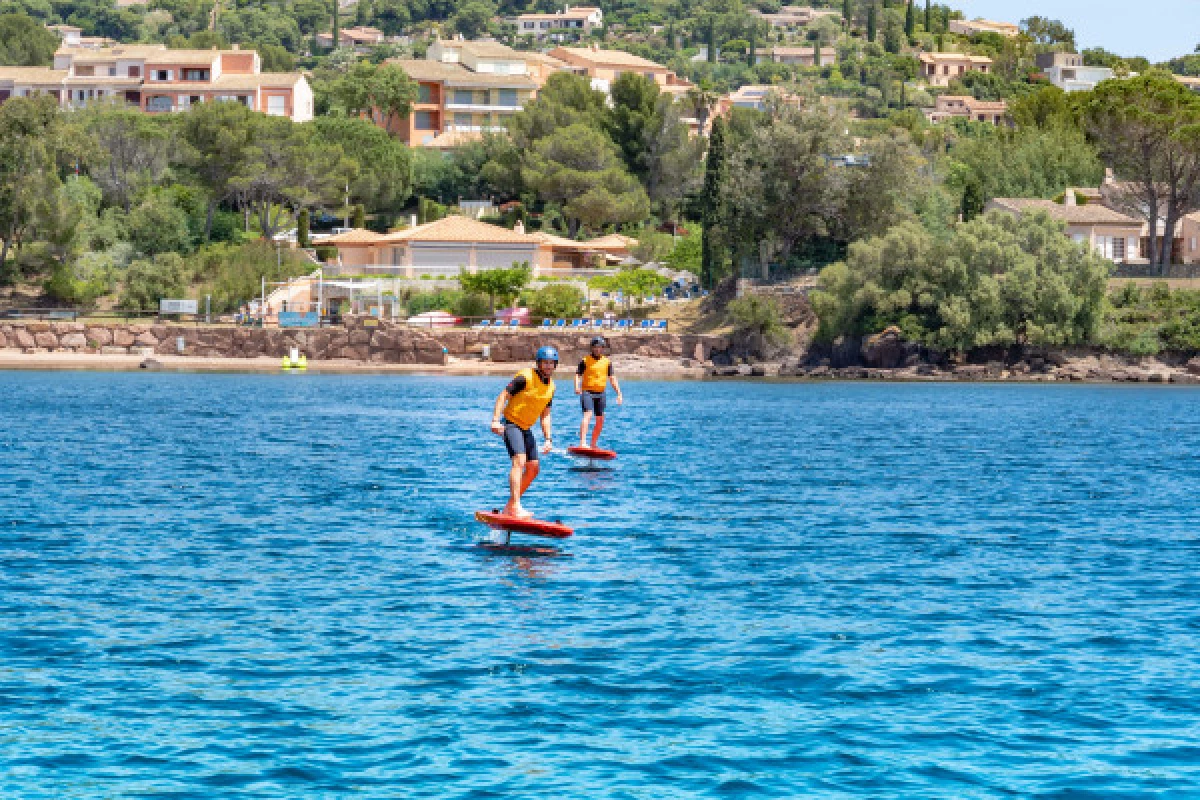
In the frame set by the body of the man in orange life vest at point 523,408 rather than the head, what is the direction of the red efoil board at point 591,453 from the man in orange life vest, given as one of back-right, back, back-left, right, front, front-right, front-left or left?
back-left

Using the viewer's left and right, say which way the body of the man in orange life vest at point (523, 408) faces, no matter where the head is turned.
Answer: facing the viewer and to the right of the viewer
